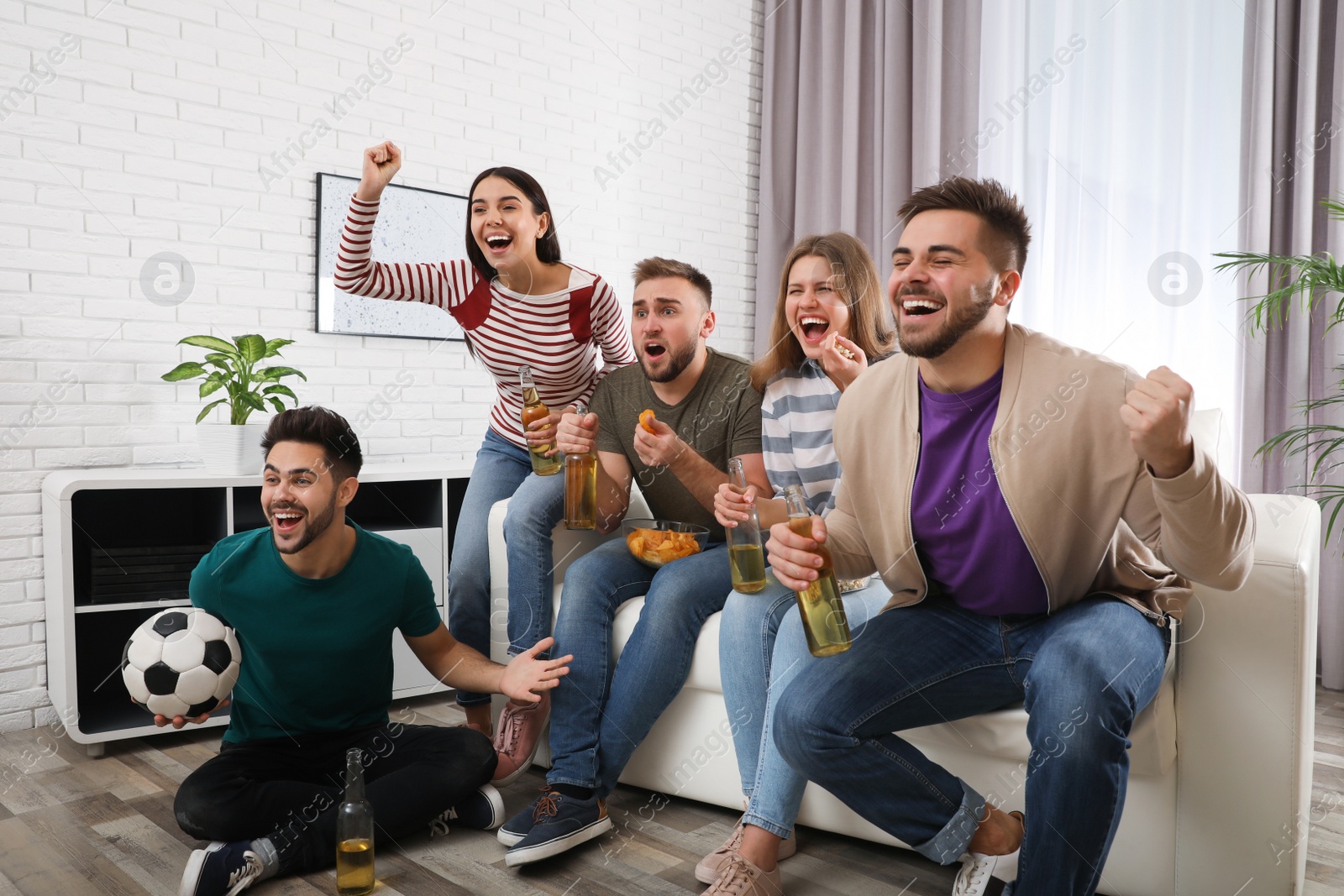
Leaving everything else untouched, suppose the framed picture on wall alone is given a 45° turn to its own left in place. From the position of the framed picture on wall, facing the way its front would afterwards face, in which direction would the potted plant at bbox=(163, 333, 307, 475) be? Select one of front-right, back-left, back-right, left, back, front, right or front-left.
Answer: back-right

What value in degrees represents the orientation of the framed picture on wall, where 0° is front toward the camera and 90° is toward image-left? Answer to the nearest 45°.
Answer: approximately 315°

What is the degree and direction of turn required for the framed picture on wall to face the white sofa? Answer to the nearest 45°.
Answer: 0° — it already faces it

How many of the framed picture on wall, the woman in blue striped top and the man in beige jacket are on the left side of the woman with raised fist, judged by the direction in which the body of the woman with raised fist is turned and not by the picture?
2

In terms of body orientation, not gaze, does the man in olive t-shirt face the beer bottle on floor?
yes

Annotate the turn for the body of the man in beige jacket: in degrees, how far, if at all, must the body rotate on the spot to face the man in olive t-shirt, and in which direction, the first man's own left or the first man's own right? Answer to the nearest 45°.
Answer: approximately 90° to the first man's own right
